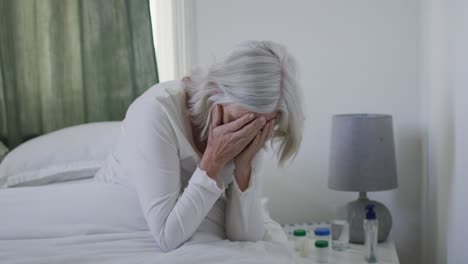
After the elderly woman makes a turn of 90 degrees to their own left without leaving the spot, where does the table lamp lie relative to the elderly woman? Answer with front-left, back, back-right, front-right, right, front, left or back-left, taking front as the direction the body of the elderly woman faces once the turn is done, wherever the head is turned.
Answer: front

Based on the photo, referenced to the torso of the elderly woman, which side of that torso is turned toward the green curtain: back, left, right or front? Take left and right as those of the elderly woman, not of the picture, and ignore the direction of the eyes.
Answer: back

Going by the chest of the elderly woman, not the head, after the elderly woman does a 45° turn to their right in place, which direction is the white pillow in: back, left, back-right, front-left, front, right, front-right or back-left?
back-right

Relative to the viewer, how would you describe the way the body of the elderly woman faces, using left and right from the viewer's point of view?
facing the viewer and to the right of the viewer

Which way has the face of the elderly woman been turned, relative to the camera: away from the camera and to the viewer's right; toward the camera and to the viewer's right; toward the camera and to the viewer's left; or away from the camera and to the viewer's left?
toward the camera and to the viewer's right

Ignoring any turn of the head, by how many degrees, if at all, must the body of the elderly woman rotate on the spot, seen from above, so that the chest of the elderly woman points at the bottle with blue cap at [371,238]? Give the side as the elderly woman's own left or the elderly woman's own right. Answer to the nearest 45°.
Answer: approximately 90° to the elderly woman's own left
